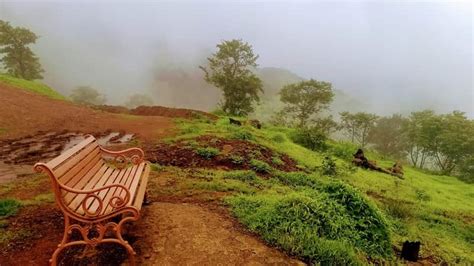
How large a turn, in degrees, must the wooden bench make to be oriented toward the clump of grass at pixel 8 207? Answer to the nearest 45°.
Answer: approximately 135° to its left

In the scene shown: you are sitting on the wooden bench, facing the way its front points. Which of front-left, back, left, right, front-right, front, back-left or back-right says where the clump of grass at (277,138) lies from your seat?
front-left

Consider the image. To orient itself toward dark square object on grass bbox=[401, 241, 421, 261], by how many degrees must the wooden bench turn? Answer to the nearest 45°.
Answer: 0° — it already faces it

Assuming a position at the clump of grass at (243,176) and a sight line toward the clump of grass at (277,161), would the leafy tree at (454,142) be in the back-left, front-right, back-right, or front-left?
front-right

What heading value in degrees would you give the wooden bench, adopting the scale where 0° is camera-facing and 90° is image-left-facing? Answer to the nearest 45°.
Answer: approximately 270°

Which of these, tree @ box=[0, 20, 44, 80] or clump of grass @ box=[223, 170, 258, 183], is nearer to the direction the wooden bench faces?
the clump of grass

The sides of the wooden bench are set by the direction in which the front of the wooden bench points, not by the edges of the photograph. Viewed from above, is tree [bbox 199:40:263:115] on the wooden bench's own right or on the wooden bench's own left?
on the wooden bench's own left

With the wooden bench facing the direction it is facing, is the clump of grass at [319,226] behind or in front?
in front

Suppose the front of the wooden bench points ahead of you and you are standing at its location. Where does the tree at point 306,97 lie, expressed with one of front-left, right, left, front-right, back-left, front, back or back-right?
front-left
